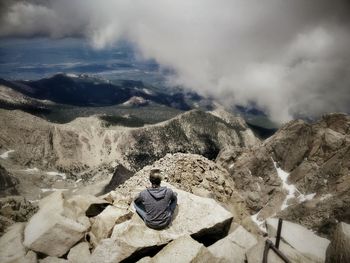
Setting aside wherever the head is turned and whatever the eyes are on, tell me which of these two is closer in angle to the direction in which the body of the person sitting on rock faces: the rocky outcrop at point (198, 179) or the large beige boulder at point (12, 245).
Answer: the rocky outcrop

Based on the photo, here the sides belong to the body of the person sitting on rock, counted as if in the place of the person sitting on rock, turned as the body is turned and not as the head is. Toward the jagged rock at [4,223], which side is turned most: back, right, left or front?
left

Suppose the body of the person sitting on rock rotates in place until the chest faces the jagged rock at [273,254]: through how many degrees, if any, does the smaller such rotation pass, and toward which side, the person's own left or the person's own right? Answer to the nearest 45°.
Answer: approximately 135° to the person's own right

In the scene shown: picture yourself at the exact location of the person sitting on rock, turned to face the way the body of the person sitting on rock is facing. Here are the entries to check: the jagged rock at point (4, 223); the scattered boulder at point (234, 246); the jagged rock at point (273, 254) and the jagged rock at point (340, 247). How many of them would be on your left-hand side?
1

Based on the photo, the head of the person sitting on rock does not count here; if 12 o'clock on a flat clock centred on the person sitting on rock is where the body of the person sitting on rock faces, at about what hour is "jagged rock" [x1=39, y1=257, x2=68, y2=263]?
The jagged rock is roughly at 8 o'clock from the person sitting on rock.

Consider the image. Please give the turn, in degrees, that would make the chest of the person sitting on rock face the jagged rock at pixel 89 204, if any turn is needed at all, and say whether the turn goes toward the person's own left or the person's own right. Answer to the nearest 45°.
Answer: approximately 45° to the person's own left

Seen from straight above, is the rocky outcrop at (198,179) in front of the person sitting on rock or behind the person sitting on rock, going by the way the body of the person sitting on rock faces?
in front

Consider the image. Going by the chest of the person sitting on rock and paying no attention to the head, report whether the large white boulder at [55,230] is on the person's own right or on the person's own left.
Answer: on the person's own left

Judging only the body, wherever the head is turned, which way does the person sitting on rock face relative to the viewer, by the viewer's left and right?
facing away from the viewer

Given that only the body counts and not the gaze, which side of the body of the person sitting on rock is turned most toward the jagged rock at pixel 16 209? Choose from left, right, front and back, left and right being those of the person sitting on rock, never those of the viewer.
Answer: left

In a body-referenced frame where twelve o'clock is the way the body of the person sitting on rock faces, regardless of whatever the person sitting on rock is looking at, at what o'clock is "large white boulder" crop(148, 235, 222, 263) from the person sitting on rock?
The large white boulder is roughly at 5 o'clock from the person sitting on rock.

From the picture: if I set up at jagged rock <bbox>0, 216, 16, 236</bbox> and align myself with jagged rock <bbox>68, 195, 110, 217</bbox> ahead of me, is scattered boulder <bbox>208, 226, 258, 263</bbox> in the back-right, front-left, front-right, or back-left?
front-right

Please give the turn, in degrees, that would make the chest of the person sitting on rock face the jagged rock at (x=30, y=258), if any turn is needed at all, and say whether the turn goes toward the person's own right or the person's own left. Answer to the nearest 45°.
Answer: approximately 90° to the person's own left

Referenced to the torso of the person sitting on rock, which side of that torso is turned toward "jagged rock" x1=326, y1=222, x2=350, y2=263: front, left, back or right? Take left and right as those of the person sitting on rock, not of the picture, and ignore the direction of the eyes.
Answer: right
